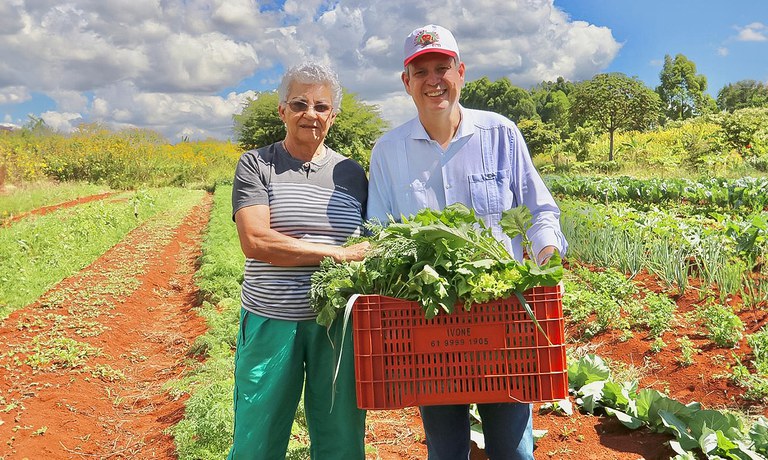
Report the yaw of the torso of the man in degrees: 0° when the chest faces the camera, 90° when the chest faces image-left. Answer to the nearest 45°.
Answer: approximately 0°

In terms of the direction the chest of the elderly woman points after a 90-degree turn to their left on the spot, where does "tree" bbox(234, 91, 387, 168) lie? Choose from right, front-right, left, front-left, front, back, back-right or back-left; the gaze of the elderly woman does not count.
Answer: left

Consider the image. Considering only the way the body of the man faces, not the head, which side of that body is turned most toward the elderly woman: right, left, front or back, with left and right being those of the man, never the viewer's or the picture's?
right

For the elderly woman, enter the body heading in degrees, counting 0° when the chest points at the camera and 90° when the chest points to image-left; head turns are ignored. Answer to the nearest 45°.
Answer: approximately 0°

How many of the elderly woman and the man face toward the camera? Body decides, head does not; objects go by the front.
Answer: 2

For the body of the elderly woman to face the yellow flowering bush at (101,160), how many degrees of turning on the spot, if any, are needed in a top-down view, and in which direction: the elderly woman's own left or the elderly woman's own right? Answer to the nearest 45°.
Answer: approximately 180°

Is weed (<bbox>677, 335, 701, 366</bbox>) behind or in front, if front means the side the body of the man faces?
behind

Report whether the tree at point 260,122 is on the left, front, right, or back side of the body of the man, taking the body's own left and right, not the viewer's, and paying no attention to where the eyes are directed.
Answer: back

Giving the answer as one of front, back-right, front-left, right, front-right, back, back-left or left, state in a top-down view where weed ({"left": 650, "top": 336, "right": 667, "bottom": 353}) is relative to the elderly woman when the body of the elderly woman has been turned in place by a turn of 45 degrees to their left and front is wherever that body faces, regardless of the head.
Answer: left

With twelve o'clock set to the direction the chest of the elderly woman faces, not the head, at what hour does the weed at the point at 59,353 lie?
The weed is roughly at 5 o'clock from the elderly woman.
